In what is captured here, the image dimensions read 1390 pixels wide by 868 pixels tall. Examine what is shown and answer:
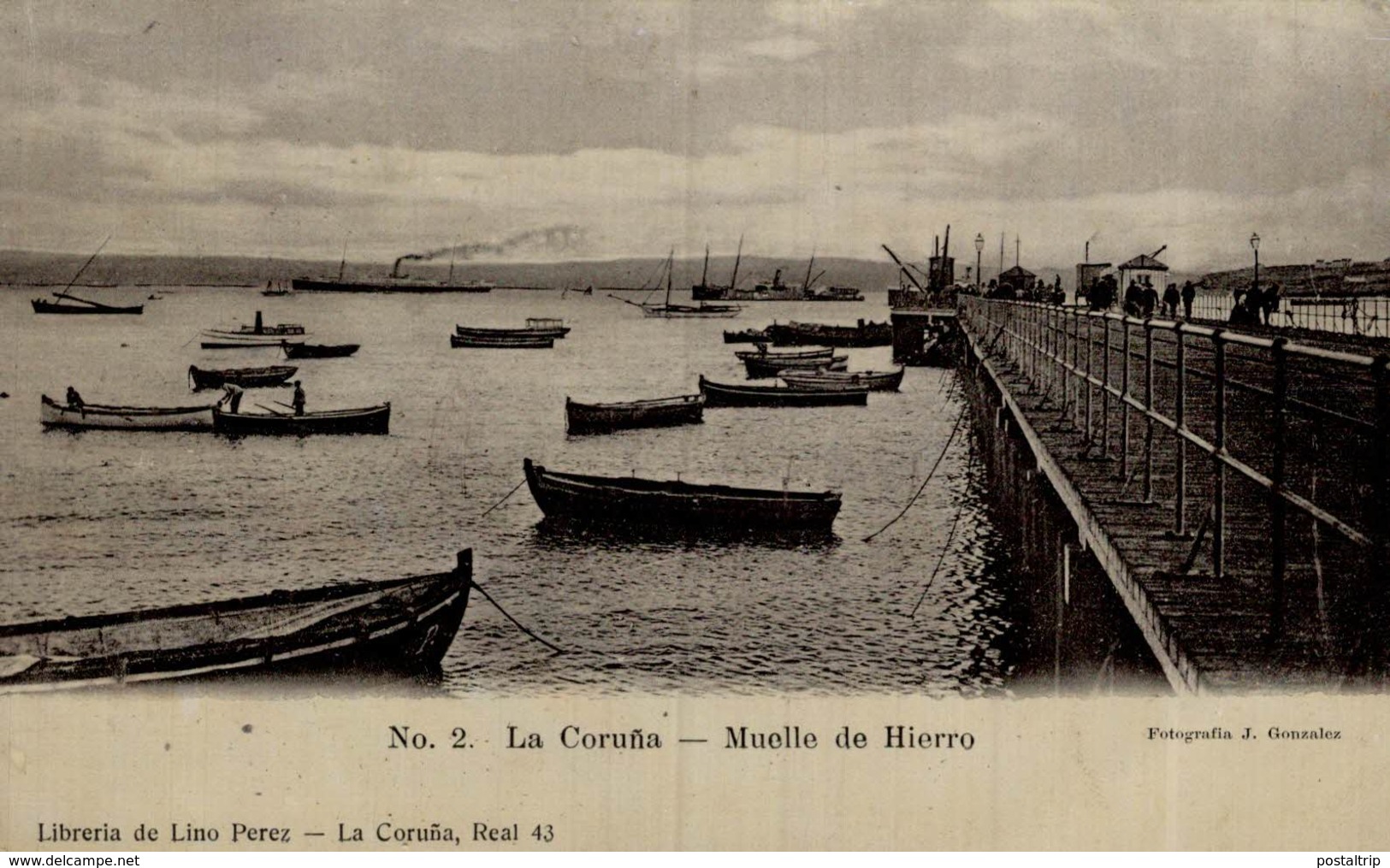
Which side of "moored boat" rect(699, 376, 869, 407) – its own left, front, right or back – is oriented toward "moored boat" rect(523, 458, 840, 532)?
left

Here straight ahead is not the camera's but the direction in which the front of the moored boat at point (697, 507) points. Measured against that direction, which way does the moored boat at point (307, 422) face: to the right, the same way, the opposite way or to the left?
the opposite way

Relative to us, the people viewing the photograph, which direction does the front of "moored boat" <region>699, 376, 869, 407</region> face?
facing to the left of the viewer

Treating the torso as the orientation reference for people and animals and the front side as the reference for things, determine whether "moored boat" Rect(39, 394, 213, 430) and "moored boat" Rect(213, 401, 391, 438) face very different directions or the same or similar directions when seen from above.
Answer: very different directions

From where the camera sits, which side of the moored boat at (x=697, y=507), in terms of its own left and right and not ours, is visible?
left

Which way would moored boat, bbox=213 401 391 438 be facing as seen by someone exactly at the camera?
facing to the right of the viewer

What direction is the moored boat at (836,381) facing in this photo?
to the viewer's right

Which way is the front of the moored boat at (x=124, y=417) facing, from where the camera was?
facing to the left of the viewer

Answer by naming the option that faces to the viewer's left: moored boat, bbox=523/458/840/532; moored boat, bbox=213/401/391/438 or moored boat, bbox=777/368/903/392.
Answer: moored boat, bbox=523/458/840/532

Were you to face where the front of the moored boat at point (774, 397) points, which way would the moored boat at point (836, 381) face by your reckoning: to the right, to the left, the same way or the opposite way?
the opposite way
